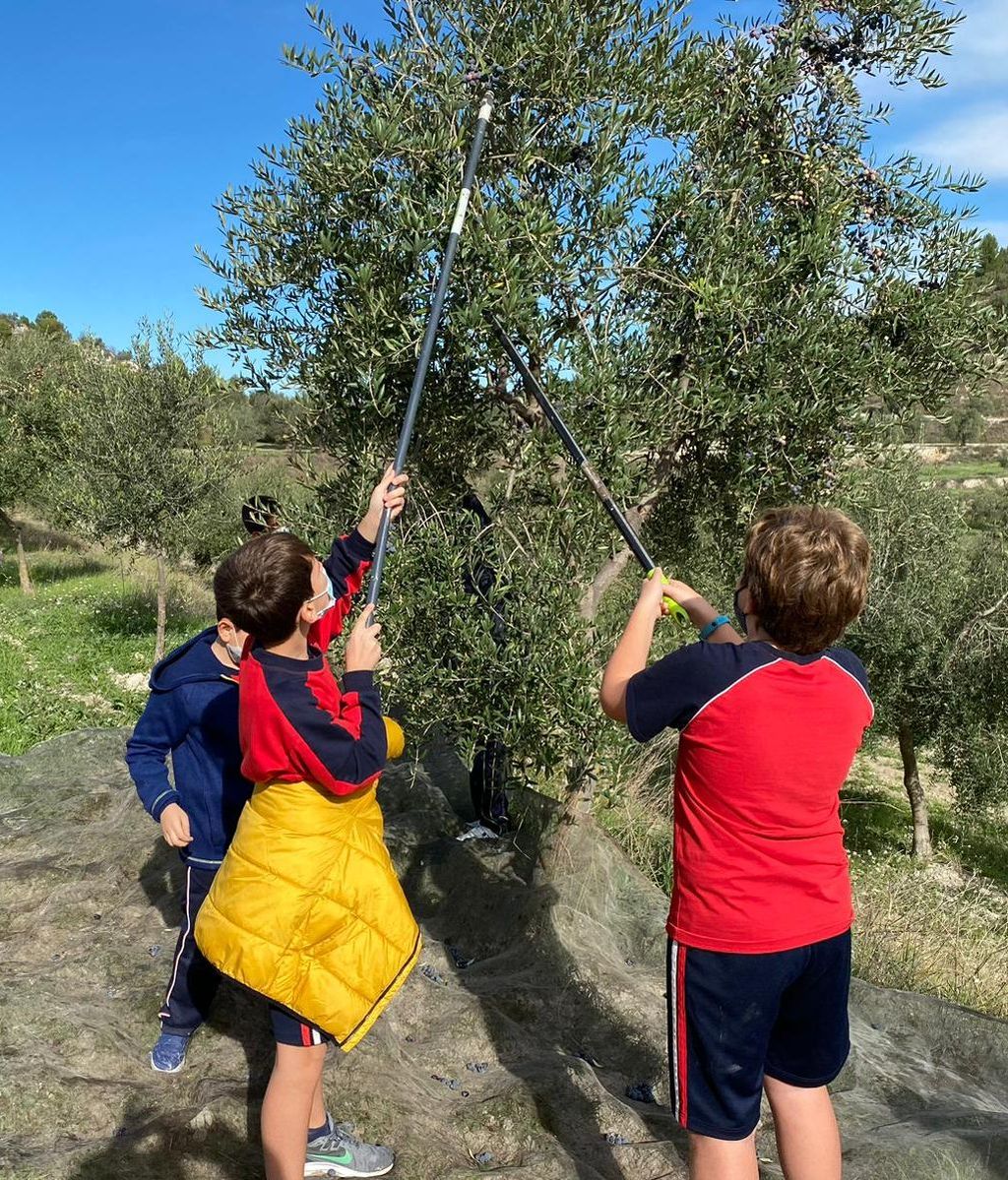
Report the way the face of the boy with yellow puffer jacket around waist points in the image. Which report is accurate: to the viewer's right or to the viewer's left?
to the viewer's right

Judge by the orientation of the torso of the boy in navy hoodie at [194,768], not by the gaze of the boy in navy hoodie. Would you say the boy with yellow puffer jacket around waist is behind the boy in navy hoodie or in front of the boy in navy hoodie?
in front

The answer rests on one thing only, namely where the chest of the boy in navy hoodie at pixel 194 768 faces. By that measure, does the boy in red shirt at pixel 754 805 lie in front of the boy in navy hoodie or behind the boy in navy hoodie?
in front

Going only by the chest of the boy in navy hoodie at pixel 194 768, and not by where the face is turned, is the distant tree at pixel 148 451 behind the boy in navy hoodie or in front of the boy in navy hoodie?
behind

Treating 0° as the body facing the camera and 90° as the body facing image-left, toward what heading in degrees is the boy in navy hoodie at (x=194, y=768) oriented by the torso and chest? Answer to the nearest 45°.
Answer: approximately 315°

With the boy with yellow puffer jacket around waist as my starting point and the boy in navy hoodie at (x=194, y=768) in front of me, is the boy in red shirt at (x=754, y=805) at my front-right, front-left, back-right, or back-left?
back-right
